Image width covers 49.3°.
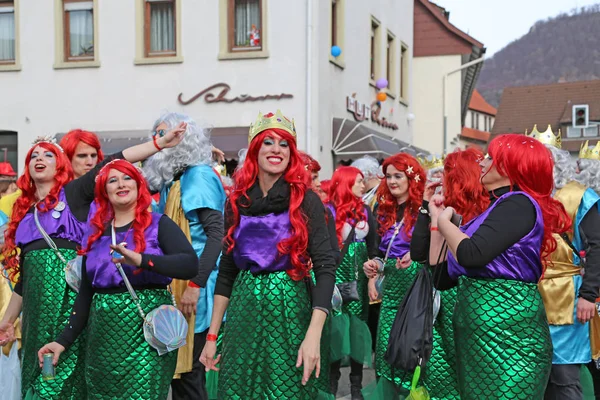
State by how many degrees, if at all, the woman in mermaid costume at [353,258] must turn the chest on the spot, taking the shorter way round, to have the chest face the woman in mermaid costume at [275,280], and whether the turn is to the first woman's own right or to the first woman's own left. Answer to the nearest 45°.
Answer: approximately 45° to the first woman's own right

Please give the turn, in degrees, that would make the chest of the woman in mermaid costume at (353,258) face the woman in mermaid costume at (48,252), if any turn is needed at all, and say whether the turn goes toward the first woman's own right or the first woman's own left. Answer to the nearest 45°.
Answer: approximately 90° to the first woman's own right

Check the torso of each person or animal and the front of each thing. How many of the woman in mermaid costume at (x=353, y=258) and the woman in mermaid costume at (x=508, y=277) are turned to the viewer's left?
1

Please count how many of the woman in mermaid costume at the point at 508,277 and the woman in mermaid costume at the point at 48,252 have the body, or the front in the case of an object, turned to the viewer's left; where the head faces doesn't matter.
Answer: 1

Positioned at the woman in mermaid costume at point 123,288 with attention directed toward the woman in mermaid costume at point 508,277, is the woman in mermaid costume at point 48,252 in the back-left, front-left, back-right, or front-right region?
back-left

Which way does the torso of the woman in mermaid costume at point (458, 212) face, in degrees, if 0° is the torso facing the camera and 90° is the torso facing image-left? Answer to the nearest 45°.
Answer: approximately 135°

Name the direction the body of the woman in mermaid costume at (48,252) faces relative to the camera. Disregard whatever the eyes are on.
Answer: toward the camera

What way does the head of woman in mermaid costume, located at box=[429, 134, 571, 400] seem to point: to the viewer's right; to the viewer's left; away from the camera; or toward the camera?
to the viewer's left

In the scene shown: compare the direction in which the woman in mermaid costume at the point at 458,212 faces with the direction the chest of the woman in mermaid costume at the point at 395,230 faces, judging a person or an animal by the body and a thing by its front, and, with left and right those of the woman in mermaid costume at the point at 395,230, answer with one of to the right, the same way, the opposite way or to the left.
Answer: to the right

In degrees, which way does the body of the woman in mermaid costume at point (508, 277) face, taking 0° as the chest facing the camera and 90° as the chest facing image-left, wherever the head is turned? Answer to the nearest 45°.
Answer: approximately 90°

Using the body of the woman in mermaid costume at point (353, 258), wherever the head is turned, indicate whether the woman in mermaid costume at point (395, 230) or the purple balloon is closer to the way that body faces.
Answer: the woman in mermaid costume

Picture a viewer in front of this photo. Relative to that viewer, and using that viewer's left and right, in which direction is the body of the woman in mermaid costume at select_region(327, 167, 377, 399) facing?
facing the viewer and to the right of the viewer
